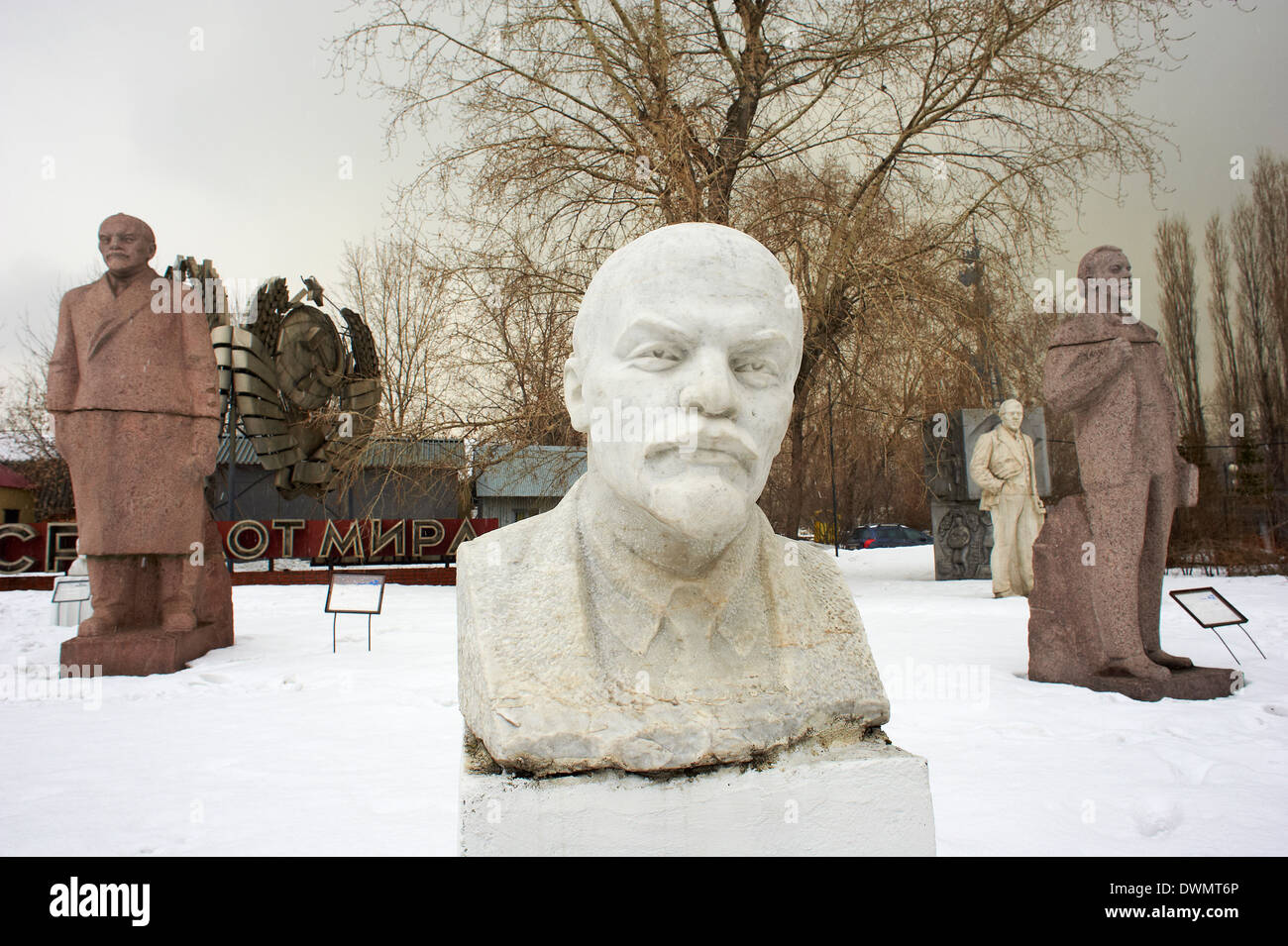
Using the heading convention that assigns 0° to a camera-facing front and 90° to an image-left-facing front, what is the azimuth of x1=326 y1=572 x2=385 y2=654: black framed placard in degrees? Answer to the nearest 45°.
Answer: approximately 0°

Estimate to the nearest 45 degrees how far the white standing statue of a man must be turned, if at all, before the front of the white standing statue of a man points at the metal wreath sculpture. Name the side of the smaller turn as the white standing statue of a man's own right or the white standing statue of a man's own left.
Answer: approximately 135° to the white standing statue of a man's own right

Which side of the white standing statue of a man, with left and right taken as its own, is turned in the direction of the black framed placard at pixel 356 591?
right

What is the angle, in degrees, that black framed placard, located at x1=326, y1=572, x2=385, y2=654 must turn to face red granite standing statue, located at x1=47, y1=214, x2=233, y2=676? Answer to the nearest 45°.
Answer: approximately 90° to its right

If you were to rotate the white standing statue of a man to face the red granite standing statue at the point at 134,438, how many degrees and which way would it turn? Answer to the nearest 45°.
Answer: approximately 90° to its right

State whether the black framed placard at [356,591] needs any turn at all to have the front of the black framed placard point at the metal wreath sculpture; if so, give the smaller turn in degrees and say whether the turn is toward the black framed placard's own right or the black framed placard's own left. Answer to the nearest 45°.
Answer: approximately 180°

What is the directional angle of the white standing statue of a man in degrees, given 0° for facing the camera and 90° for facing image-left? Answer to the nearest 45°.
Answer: approximately 315°

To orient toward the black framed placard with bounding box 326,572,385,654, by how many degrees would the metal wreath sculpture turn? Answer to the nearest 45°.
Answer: approximately 45° to its right

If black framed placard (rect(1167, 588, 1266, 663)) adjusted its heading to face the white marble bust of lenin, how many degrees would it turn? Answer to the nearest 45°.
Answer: approximately 45° to its right
